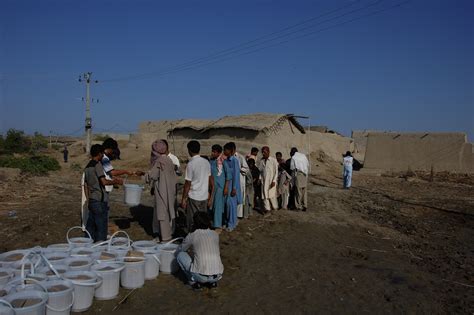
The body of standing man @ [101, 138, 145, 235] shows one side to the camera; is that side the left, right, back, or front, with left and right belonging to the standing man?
right

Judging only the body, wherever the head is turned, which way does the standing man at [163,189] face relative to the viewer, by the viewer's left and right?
facing to the left of the viewer

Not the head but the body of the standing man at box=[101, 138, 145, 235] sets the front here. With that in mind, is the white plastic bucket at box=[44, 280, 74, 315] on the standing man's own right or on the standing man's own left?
on the standing man's own right

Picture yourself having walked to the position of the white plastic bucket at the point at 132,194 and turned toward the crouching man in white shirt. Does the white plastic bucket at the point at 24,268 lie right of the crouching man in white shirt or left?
right

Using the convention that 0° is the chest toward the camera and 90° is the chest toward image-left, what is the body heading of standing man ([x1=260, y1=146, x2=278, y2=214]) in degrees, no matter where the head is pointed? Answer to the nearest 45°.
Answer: approximately 45°

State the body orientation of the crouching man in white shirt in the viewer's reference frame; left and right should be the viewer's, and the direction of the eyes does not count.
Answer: facing away from the viewer and to the left of the viewer

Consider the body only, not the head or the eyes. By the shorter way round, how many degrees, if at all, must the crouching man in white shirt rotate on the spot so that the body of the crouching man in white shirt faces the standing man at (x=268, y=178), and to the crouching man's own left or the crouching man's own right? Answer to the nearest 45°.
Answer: approximately 45° to the crouching man's own right

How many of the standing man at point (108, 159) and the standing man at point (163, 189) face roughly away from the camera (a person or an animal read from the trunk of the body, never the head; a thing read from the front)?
0

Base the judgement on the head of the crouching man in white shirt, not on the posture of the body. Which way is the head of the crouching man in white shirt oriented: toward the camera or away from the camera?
away from the camera

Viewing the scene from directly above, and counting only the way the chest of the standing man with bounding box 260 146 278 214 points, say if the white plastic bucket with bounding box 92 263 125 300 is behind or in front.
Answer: in front
